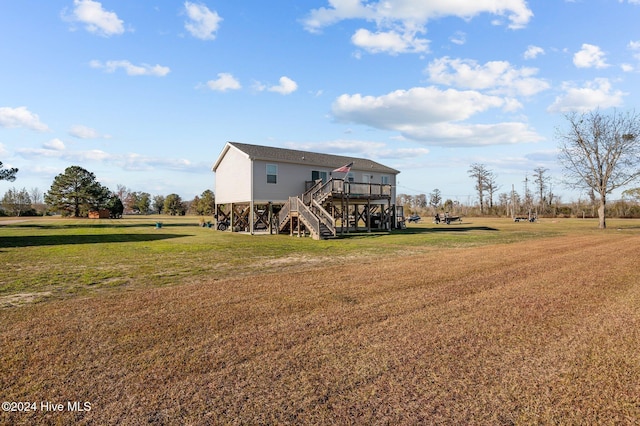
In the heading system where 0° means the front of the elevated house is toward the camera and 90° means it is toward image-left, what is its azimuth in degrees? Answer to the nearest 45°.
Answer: approximately 315°
